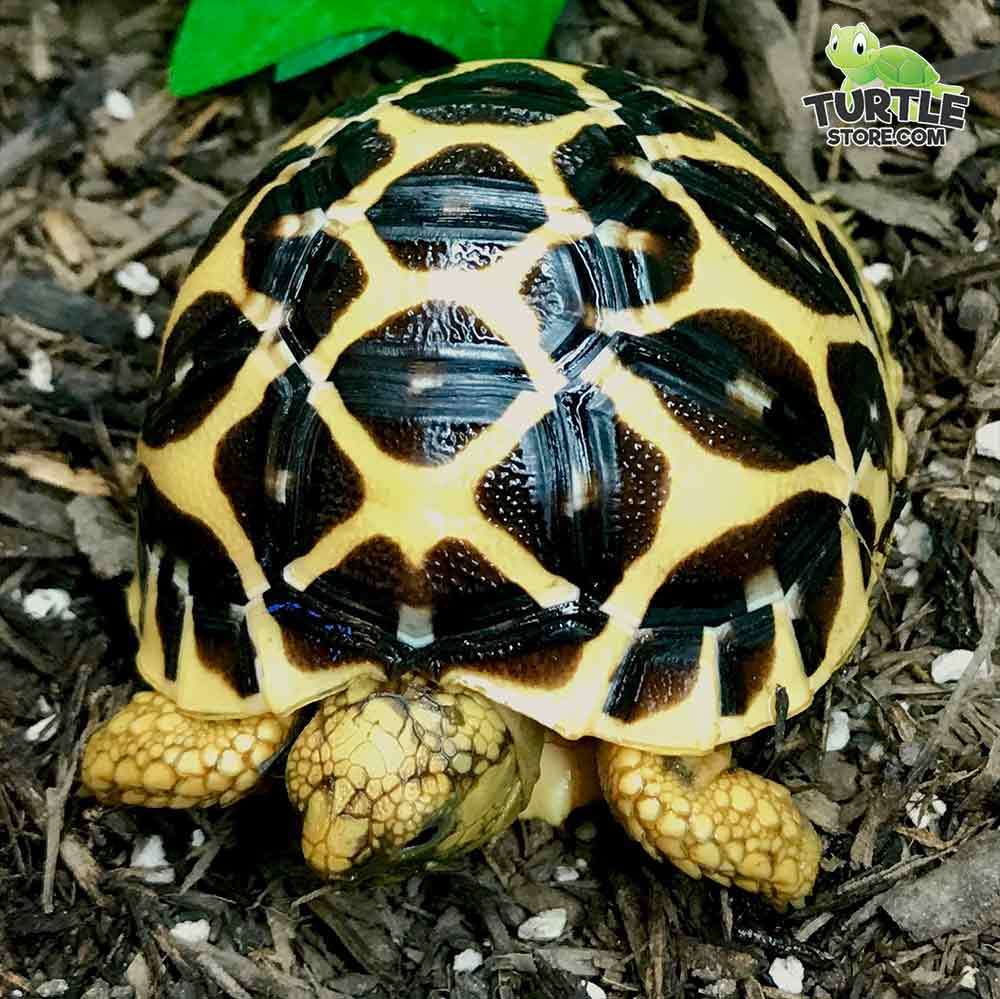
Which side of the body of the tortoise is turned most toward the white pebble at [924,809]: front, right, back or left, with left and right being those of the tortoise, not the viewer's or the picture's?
left

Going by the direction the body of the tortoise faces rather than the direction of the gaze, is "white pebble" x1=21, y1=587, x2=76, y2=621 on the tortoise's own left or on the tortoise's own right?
on the tortoise's own right

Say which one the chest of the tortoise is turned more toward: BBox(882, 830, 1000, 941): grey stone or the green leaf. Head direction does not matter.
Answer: the grey stone

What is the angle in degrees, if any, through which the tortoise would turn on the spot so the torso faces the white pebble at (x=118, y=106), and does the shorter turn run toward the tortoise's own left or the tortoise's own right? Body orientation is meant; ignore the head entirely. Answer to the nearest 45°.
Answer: approximately 135° to the tortoise's own right

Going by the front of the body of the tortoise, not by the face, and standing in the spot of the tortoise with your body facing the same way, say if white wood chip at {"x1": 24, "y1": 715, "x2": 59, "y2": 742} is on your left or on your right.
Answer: on your right

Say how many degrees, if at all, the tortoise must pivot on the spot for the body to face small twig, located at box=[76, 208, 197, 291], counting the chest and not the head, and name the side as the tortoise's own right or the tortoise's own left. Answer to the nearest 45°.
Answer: approximately 135° to the tortoise's own right

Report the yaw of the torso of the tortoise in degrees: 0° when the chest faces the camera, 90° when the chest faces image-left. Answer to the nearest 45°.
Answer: approximately 0°
